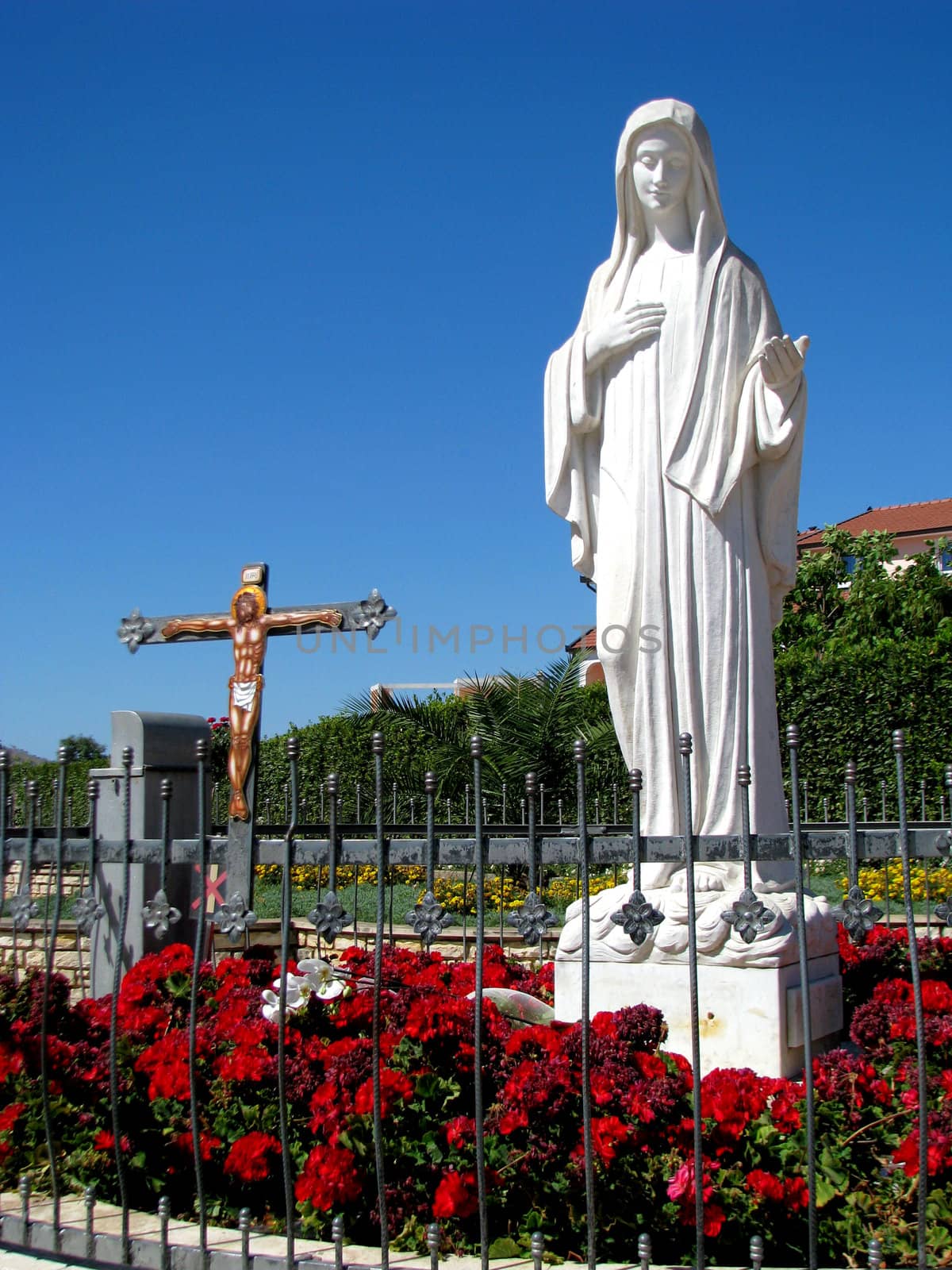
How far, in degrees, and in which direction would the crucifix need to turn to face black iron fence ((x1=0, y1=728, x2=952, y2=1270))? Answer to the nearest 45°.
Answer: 0° — it already faces it

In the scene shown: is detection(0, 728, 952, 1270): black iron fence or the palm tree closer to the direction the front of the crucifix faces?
the black iron fence

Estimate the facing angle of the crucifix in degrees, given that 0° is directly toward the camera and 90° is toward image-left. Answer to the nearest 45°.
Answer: approximately 0°

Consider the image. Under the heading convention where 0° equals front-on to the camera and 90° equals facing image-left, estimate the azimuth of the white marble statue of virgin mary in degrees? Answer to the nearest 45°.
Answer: approximately 0°

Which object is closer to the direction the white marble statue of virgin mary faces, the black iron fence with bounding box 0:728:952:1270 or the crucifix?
the black iron fence

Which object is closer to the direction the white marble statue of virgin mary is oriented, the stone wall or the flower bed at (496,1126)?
the flower bed

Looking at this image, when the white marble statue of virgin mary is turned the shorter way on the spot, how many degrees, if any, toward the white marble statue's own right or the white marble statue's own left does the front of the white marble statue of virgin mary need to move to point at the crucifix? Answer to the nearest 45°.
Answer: approximately 135° to the white marble statue's own right

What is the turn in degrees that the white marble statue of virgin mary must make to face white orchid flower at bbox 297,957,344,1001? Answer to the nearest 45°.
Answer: approximately 45° to its right

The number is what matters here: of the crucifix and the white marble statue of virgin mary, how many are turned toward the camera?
2
